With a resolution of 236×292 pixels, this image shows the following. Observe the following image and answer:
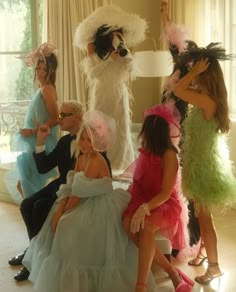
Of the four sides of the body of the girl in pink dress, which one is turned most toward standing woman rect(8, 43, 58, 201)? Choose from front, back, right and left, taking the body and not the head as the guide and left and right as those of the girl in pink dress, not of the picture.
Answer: right

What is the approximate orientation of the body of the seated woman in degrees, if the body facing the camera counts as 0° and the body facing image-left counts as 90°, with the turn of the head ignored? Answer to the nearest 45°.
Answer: approximately 45°

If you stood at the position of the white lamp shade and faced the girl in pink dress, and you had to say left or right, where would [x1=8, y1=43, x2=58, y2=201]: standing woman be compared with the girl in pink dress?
right

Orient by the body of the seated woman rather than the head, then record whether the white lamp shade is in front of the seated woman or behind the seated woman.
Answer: behind

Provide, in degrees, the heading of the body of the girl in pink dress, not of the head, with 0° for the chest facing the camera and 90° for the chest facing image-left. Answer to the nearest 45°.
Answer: approximately 45°
